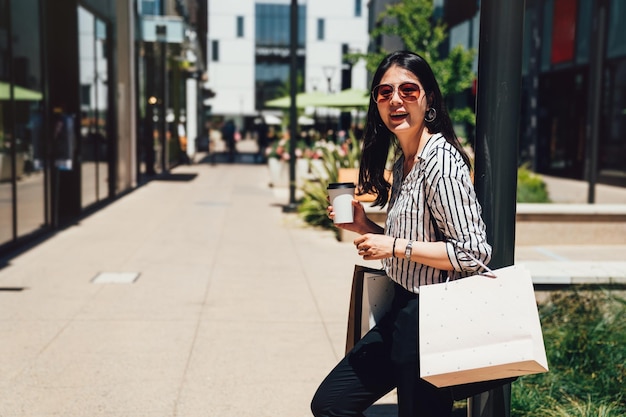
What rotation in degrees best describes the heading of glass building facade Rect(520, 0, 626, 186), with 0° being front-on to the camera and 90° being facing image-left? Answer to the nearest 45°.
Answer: approximately 45°

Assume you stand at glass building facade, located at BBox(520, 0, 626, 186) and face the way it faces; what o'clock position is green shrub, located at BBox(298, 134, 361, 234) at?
The green shrub is roughly at 11 o'clock from the glass building facade.

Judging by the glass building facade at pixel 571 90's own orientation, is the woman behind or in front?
in front

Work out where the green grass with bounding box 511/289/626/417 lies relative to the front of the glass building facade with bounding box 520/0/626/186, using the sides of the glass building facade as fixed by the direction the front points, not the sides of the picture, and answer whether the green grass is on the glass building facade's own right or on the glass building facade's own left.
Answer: on the glass building facade's own left

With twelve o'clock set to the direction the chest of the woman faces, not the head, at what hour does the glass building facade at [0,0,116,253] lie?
The glass building facade is roughly at 2 o'clock from the woman.

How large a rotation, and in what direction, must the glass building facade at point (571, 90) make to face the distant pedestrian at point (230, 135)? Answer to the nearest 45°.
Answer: approximately 45° to its right

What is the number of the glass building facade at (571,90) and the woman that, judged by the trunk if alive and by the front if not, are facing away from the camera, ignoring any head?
0

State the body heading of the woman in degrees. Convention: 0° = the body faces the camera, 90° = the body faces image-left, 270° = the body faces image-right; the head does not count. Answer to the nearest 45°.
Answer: approximately 90°

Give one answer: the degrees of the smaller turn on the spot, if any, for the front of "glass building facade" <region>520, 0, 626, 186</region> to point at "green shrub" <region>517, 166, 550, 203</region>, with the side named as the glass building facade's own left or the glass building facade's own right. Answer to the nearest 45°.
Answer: approximately 45° to the glass building facade's own left

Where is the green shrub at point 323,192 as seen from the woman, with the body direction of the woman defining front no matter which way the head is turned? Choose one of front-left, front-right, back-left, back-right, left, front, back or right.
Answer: right

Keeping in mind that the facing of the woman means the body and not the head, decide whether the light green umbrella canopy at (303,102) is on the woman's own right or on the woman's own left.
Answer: on the woman's own right
